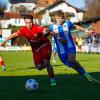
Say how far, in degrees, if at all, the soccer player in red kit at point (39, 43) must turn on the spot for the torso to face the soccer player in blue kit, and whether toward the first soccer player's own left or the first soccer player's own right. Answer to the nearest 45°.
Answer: approximately 90° to the first soccer player's own left

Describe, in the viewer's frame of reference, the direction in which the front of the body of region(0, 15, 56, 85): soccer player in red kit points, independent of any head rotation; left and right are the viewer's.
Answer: facing the viewer

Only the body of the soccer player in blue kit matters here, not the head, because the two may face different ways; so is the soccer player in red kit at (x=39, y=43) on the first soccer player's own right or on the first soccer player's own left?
on the first soccer player's own right

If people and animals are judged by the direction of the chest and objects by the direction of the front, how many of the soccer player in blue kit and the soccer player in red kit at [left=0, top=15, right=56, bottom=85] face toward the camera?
2
